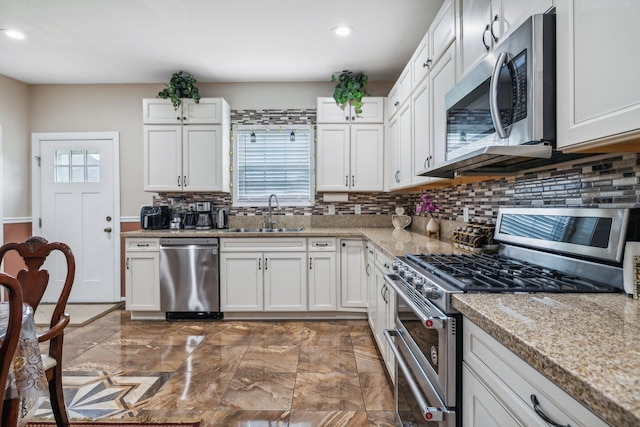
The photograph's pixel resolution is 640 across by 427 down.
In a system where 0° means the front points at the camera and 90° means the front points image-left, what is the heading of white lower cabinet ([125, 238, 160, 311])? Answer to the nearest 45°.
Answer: approximately 0°

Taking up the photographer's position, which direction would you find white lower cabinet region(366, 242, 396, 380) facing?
facing to the left of the viewer

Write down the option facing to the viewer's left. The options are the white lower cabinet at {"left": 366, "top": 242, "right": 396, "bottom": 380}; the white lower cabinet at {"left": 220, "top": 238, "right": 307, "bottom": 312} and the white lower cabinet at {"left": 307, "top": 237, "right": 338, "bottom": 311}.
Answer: the white lower cabinet at {"left": 366, "top": 242, "right": 396, "bottom": 380}

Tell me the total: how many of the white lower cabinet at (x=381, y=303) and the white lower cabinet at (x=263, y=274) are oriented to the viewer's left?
1

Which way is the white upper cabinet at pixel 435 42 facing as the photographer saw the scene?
facing to the left of the viewer

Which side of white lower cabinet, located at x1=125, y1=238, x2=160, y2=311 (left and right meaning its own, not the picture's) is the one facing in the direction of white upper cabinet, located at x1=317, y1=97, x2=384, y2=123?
left

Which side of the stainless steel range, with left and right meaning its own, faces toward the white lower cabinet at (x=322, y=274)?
right

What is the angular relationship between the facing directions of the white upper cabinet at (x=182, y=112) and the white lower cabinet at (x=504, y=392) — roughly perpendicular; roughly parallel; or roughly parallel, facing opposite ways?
roughly perpendicular

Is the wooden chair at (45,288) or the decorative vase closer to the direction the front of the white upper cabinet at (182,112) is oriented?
the wooden chair

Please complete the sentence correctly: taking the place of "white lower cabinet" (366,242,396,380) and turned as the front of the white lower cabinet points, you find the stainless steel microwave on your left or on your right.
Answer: on your left
